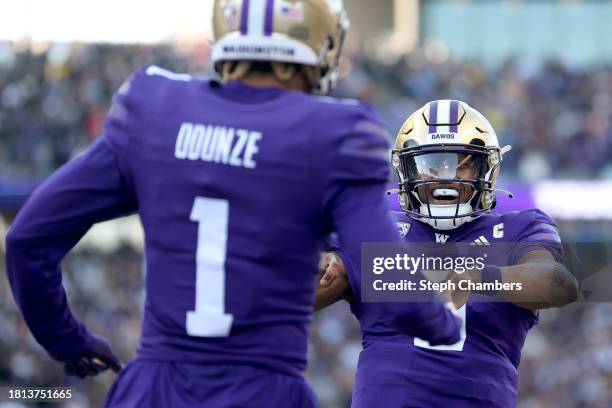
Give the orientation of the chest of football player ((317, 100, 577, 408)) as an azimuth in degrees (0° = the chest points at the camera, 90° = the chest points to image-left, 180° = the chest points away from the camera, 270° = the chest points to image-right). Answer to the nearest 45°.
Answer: approximately 0°

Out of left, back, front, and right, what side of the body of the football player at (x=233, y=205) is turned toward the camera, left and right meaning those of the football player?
back

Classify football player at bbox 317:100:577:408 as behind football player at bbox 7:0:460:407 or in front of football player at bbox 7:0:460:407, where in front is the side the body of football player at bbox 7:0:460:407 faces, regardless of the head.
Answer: in front

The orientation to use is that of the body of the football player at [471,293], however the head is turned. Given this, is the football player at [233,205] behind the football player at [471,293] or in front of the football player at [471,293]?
in front

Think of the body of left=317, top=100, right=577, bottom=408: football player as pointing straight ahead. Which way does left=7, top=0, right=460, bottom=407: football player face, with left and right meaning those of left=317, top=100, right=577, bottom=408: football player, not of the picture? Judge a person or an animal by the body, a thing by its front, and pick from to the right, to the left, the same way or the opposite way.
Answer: the opposite way

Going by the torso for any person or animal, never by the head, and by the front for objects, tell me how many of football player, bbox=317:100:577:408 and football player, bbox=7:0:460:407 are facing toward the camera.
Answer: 1
